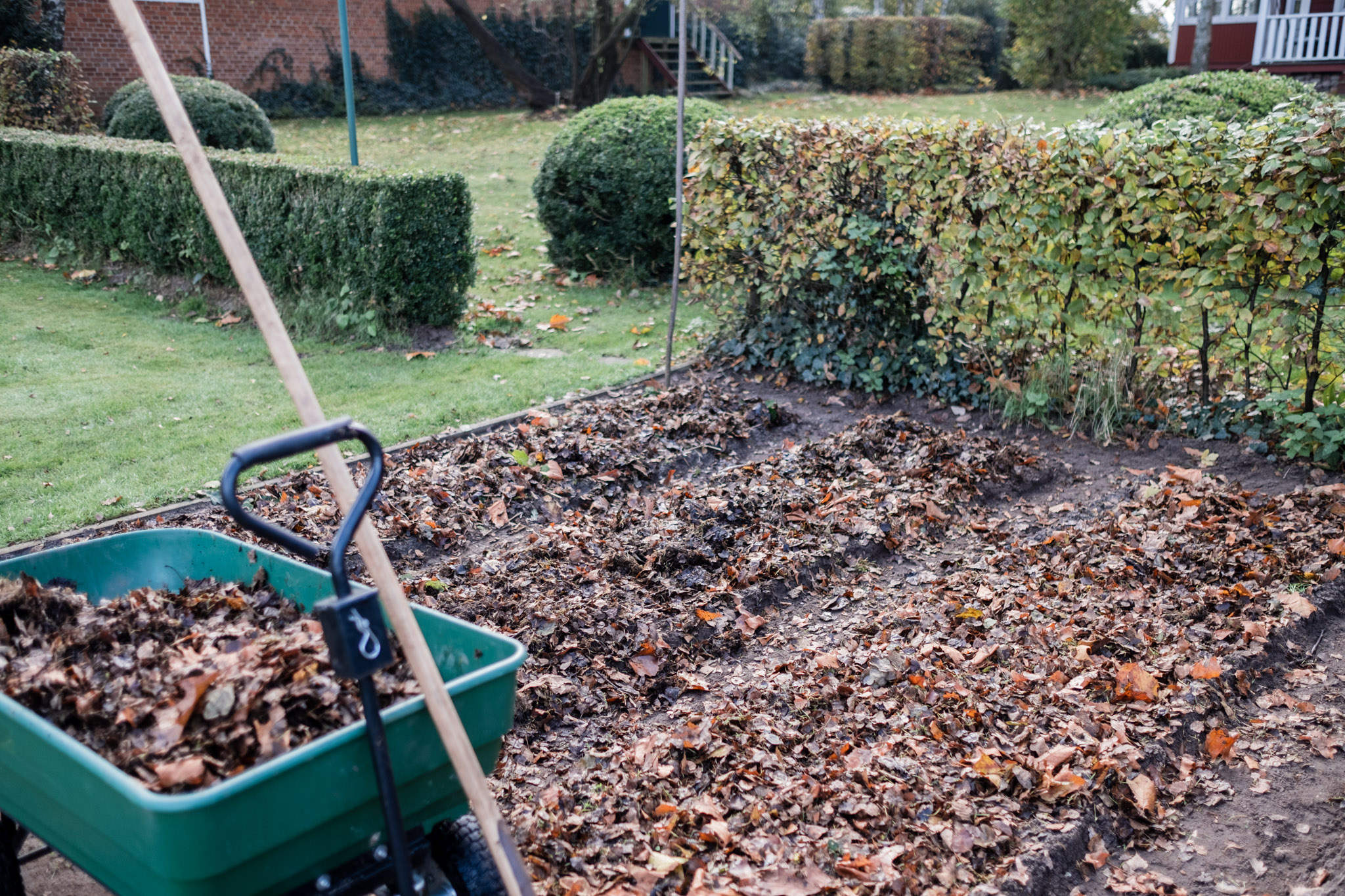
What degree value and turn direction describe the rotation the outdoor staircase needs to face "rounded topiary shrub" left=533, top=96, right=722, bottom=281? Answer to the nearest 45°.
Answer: approximately 45° to its right

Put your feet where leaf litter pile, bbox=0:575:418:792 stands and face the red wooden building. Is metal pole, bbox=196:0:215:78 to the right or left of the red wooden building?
left

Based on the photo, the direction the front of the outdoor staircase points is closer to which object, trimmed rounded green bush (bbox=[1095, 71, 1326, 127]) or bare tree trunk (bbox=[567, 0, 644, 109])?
the trimmed rounded green bush

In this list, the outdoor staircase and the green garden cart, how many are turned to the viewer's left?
0

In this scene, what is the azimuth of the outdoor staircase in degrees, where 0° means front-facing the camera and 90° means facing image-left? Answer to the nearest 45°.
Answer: approximately 315°

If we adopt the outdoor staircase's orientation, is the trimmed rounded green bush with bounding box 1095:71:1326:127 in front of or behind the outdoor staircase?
in front

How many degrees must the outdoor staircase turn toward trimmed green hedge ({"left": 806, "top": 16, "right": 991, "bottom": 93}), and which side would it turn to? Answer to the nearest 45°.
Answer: approximately 45° to its left

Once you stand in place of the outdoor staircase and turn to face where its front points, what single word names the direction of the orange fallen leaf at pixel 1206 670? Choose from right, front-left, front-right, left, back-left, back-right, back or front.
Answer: front-right
